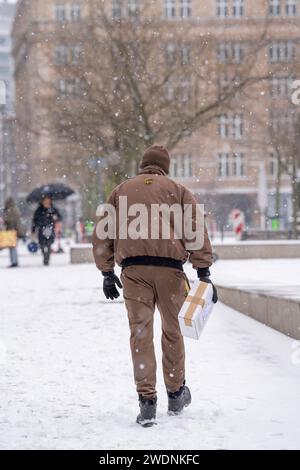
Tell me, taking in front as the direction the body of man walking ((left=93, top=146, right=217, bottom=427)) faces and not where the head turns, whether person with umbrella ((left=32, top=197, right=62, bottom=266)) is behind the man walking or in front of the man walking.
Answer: in front

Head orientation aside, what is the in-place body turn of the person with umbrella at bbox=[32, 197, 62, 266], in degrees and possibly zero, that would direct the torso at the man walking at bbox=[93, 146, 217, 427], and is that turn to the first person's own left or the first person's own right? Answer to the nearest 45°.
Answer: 0° — they already face them

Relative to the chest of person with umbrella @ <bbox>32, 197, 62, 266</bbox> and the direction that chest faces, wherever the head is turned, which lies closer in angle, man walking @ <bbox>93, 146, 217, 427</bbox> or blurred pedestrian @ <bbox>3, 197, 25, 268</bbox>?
the man walking

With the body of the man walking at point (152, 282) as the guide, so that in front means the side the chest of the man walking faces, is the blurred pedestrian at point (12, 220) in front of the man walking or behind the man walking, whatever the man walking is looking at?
in front

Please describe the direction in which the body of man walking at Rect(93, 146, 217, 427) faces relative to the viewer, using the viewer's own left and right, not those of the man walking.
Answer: facing away from the viewer

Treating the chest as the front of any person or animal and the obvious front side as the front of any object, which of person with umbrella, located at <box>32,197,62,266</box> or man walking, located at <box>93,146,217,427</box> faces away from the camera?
the man walking

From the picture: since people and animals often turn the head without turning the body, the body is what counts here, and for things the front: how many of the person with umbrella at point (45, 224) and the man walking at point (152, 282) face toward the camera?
1

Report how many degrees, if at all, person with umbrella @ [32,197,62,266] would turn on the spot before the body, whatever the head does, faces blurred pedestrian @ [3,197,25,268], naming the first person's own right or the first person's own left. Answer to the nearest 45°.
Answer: approximately 135° to the first person's own right

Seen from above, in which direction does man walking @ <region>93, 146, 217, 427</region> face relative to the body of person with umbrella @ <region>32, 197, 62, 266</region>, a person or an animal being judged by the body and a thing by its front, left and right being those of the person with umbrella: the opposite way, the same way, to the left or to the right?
the opposite way

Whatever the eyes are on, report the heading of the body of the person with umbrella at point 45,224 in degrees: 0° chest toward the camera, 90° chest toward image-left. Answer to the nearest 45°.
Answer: approximately 0°
